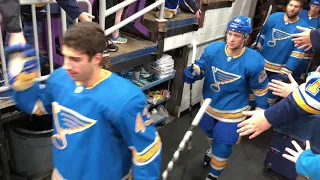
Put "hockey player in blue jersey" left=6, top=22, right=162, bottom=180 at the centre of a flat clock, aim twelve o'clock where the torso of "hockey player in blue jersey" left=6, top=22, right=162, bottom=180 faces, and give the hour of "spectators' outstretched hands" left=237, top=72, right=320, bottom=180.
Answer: "spectators' outstretched hands" left=237, top=72, right=320, bottom=180 is roughly at 8 o'clock from "hockey player in blue jersey" left=6, top=22, right=162, bottom=180.

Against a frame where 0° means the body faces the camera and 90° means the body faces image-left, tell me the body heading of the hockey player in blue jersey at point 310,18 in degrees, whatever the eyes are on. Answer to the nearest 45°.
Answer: approximately 45°

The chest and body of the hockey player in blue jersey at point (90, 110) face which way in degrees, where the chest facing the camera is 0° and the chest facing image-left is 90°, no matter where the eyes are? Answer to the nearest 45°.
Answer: approximately 45°

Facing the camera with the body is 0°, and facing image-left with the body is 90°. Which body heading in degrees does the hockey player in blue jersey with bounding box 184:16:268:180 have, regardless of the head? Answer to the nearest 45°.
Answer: approximately 45°

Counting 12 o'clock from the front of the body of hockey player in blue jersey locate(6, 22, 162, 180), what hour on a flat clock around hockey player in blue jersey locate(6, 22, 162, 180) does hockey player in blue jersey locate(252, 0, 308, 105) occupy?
hockey player in blue jersey locate(252, 0, 308, 105) is roughly at 6 o'clock from hockey player in blue jersey locate(6, 22, 162, 180).

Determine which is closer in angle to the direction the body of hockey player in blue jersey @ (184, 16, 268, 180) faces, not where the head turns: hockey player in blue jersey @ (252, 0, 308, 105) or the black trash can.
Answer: the black trash can

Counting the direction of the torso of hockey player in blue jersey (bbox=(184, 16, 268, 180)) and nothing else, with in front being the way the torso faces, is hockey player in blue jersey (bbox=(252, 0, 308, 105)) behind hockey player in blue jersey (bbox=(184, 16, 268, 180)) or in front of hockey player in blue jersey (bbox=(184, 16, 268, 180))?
behind

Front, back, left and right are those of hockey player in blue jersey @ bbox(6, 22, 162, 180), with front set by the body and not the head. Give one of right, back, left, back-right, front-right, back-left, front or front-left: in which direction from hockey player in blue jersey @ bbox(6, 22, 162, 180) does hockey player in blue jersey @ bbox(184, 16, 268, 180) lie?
back
